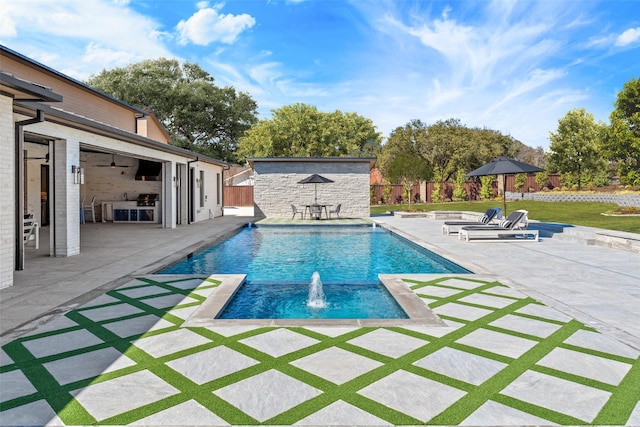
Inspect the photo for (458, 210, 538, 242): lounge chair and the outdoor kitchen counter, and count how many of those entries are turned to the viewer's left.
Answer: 1

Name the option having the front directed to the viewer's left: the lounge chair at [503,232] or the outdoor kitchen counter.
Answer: the lounge chair

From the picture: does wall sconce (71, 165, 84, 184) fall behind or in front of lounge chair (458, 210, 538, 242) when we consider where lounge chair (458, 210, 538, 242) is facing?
in front

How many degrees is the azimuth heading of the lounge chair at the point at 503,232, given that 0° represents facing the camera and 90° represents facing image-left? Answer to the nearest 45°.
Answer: approximately 90°

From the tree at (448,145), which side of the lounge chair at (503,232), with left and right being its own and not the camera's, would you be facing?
right

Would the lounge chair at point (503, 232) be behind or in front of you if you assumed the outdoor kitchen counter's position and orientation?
in front

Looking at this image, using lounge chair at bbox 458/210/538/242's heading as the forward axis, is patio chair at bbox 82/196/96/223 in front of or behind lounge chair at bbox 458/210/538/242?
in front

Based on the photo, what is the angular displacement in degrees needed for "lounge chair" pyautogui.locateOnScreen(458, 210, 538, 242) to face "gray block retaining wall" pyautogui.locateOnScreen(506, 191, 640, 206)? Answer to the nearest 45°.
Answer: approximately 90° to its right

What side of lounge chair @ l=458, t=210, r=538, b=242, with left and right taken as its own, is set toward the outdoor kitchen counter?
front

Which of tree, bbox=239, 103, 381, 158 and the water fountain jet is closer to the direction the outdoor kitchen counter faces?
the water fountain jet

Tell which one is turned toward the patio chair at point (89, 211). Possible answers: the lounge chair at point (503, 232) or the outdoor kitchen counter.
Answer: the lounge chair

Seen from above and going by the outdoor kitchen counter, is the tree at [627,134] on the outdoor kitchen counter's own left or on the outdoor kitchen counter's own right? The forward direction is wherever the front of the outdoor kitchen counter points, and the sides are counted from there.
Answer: on the outdoor kitchen counter's own left
